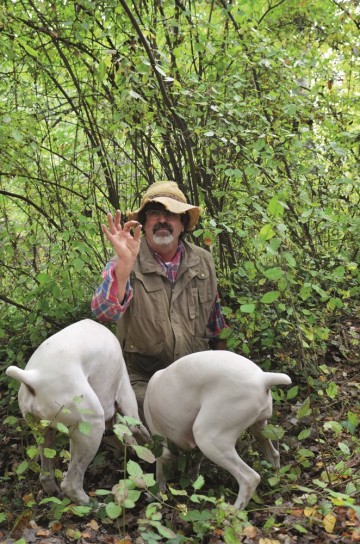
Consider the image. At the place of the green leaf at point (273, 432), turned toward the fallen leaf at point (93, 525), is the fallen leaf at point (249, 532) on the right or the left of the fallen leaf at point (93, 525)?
left

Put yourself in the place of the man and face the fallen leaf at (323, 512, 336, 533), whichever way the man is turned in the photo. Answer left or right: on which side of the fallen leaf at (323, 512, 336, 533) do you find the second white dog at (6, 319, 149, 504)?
right

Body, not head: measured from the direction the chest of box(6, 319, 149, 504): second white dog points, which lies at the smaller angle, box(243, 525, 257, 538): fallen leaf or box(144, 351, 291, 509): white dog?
the white dog

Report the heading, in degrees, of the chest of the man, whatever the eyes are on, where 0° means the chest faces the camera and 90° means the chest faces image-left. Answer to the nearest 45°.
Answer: approximately 0°

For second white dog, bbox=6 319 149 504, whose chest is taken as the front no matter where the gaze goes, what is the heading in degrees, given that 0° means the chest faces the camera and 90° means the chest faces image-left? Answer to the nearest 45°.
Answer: approximately 225°

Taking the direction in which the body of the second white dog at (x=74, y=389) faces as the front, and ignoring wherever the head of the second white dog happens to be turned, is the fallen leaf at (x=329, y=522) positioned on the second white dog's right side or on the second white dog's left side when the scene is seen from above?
on the second white dog's right side

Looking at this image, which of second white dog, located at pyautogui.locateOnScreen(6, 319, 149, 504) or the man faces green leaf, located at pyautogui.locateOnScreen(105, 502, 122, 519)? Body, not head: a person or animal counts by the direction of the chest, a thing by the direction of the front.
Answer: the man

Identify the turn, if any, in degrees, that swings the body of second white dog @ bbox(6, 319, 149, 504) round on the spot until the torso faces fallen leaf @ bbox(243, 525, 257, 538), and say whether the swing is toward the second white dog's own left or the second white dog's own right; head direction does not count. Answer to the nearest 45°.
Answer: approximately 90° to the second white dog's own right

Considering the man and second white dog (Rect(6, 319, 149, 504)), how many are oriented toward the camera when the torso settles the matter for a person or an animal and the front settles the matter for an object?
1

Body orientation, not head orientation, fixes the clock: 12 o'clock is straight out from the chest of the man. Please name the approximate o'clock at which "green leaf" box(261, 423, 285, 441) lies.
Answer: The green leaf is roughly at 11 o'clock from the man.
